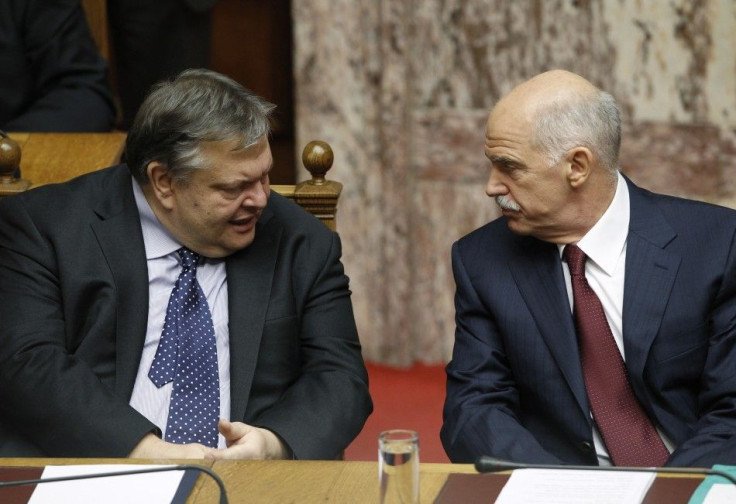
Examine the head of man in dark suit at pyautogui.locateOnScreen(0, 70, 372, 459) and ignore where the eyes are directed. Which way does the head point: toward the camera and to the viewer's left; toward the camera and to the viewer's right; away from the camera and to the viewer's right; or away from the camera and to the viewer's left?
toward the camera and to the viewer's right

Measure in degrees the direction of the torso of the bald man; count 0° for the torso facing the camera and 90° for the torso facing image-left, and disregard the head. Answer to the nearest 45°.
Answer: approximately 45°

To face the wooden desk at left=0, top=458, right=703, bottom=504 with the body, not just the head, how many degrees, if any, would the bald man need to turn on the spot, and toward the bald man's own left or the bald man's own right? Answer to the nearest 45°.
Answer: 0° — they already face it

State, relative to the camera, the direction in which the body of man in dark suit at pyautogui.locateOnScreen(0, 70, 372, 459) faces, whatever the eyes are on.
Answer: toward the camera

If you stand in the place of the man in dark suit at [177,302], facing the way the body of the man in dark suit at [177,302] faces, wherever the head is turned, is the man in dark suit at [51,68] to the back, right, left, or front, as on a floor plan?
back

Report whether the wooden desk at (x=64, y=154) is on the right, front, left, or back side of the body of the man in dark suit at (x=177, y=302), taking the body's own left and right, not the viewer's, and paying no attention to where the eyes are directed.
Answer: back

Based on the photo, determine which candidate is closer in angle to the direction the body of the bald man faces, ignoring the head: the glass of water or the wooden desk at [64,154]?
the glass of water

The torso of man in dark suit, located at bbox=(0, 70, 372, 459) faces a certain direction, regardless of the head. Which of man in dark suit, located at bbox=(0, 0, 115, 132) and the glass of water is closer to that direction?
the glass of water

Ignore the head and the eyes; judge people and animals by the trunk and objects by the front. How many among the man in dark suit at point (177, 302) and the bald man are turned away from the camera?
0

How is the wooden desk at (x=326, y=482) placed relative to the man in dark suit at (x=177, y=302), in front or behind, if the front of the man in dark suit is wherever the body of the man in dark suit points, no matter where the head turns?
in front

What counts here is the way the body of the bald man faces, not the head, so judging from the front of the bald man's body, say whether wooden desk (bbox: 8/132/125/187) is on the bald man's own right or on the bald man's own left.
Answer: on the bald man's own right

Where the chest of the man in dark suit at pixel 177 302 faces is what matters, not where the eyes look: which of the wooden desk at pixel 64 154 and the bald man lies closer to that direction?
the bald man

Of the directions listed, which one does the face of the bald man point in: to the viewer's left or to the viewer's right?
to the viewer's left
